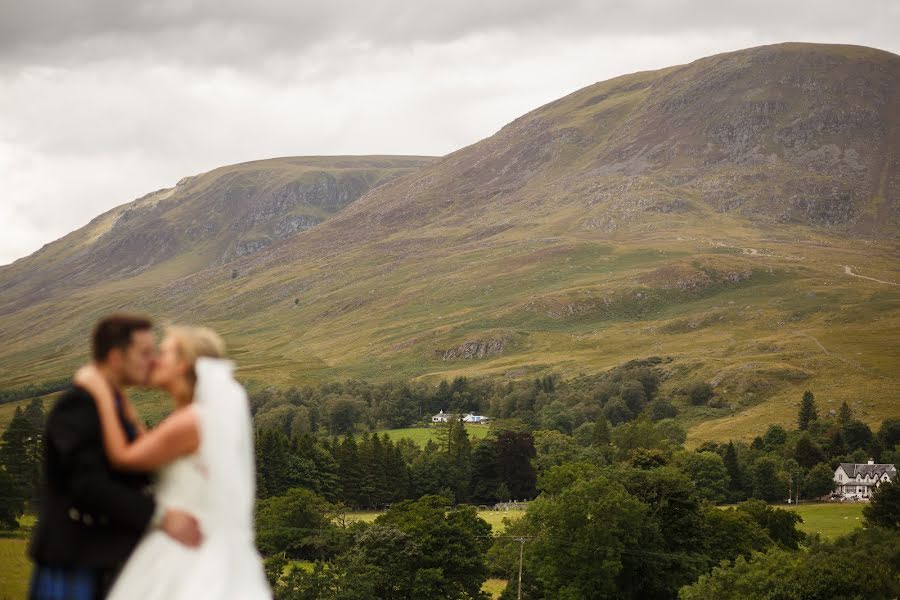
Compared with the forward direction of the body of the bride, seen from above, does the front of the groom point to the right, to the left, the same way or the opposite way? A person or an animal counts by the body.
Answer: the opposite way

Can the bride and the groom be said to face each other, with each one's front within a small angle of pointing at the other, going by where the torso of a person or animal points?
yes

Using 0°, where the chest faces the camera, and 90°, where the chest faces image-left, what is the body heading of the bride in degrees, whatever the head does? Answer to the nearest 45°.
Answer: approximately 90°

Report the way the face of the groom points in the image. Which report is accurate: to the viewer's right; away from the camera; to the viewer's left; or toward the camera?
to the viewer's right

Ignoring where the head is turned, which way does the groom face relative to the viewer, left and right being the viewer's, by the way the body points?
facing to the right of the viewer
